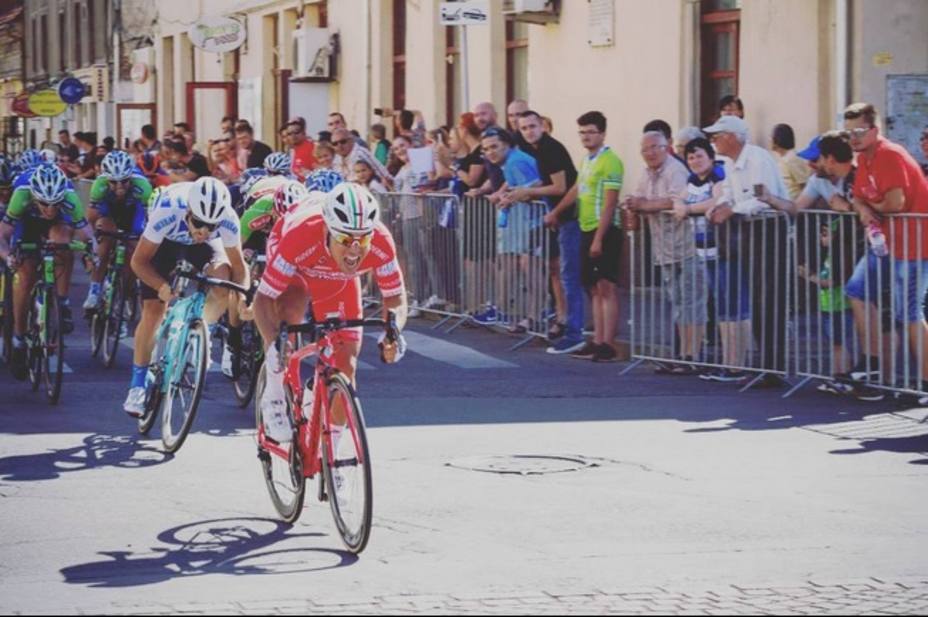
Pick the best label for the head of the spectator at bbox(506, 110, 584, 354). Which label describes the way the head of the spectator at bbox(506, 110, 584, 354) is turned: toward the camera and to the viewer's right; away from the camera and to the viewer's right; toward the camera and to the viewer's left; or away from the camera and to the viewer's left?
toward the camera and to the viewer's left

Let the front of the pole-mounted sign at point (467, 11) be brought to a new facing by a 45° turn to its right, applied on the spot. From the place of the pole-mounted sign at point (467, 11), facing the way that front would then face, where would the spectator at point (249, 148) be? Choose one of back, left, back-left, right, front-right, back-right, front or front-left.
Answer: right

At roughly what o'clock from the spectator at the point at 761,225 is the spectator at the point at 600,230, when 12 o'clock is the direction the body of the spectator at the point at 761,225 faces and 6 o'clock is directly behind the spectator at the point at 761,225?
the spectator at the point at 600,230 is roughly at 3 o'clock from the spectator at the point at 761,225.

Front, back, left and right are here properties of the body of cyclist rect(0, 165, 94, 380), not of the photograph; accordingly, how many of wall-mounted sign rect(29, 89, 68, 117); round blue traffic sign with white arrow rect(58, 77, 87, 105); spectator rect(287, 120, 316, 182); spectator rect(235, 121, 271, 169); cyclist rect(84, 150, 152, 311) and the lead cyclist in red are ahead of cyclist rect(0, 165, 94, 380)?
1

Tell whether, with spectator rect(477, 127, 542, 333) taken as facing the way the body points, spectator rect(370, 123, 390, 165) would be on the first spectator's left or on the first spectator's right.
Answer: on the first spectator's right

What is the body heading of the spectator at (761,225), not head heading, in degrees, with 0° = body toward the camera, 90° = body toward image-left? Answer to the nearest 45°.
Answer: approximately 45°

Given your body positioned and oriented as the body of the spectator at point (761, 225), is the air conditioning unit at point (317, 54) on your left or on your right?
on your right

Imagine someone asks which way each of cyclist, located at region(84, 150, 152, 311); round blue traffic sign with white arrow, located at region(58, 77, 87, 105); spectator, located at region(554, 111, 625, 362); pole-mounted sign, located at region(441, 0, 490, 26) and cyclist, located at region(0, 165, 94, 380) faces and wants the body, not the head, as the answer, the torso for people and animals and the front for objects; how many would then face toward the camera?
4

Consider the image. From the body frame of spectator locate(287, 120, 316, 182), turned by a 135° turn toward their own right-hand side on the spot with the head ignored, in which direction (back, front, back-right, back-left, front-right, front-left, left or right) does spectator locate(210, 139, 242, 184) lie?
left

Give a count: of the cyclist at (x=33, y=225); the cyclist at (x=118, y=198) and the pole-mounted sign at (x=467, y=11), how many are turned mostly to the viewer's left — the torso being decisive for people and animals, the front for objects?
0

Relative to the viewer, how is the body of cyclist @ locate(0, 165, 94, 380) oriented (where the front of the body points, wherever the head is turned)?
toward the camera

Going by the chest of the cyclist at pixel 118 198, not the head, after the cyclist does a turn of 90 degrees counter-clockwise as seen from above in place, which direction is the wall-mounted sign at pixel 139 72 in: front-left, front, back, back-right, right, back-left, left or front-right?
left

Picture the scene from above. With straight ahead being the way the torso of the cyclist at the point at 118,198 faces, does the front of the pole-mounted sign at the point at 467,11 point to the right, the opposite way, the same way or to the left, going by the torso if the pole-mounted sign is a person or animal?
the same way

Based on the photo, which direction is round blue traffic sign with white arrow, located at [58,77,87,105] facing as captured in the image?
toward the camera

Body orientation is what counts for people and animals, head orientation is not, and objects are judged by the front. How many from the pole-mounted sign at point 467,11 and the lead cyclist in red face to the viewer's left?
0
